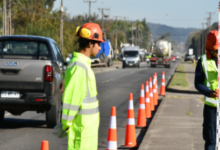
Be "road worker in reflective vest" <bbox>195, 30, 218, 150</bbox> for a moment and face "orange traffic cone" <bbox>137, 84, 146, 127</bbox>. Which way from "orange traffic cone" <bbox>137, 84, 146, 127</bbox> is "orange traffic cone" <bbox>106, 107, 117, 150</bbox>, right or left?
left

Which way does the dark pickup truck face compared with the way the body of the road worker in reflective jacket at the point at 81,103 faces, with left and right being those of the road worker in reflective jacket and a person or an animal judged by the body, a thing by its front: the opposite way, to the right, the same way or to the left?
to the left

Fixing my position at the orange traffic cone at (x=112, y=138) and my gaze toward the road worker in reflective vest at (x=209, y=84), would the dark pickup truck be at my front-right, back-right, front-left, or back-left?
back-left

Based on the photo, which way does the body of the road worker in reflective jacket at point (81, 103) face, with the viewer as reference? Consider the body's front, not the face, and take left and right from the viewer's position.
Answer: facing to the right of the viewer

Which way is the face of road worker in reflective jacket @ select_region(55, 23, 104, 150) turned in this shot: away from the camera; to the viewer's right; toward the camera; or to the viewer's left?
to the viewer's right

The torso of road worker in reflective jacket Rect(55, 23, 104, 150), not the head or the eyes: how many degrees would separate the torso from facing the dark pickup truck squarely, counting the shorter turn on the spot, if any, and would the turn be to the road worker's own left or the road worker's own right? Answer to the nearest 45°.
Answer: approximately 90° to the road worker's own left

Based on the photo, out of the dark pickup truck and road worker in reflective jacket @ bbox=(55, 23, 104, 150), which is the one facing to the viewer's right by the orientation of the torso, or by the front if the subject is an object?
the road worker in reflective jacket

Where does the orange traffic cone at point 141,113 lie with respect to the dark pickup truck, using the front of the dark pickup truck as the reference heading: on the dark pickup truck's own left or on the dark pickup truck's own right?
on the dark pickup truck's own right

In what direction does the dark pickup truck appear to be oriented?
away from the camera

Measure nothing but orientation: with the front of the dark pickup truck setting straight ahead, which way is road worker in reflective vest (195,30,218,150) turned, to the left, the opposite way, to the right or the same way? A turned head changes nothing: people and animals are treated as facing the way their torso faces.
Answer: the opposite way
